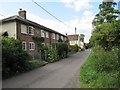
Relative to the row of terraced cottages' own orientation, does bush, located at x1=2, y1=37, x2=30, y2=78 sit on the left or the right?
on its right

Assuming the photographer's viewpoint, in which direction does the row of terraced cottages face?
facing the viewer and to the right of the viewer

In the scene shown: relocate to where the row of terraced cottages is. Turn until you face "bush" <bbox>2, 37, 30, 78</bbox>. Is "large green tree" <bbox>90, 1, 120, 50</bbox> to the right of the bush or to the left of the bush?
left

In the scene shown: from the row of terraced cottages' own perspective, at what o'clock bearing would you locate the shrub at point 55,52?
The shrub is roughly at 11 o'clock from the row of terraced cottages.

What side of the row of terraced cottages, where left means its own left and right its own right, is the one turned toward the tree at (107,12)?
front

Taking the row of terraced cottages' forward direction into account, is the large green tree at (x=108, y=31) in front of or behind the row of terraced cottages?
in front
